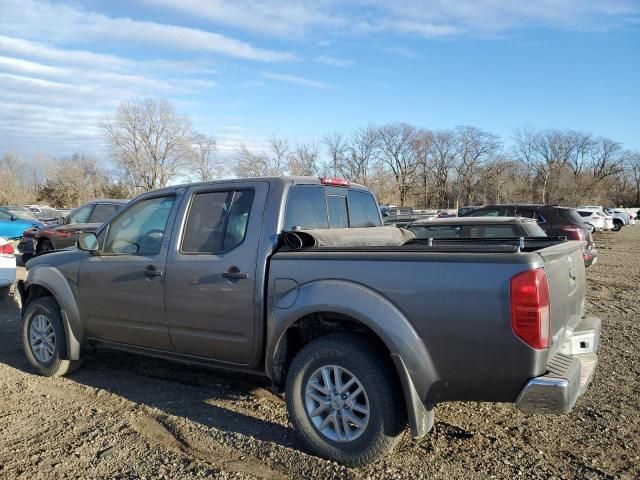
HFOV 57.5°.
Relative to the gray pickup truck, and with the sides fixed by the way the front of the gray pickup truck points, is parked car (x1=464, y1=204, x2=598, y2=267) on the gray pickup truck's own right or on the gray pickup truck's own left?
on the gray pickup truck's own right

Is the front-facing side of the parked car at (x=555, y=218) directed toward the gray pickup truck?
no

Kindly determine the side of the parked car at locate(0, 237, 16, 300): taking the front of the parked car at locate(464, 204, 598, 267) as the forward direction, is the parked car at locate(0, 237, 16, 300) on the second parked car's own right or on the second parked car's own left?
on the second parked car's own left

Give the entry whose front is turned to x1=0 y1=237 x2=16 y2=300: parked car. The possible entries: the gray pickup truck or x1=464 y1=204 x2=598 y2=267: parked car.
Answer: the gray pickup truck

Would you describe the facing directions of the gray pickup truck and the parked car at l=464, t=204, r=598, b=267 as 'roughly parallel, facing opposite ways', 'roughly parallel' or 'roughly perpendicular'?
roughly parallel

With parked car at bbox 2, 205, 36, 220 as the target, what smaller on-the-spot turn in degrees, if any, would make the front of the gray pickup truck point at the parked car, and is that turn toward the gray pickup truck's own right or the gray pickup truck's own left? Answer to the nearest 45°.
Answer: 0° — it already faces it

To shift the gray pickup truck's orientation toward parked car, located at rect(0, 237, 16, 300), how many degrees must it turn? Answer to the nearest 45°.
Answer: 0° — it already faces it

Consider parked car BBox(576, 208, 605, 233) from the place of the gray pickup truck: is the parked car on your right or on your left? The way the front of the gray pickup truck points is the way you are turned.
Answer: on your right

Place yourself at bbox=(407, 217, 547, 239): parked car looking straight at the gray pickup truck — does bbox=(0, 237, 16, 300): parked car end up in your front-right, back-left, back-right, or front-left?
front-right

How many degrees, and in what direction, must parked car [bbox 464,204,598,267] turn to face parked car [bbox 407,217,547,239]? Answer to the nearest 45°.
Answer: approximately 135° to its left

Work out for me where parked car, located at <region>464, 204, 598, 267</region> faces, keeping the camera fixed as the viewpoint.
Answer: facing away from the viewer and to the left of the viewer

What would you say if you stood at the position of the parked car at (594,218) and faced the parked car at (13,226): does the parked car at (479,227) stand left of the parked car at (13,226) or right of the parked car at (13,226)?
left

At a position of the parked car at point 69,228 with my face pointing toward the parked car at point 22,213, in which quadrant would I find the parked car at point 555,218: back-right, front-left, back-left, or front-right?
back-right

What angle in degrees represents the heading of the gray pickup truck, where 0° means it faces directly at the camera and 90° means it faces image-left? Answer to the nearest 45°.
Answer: approximately 135°

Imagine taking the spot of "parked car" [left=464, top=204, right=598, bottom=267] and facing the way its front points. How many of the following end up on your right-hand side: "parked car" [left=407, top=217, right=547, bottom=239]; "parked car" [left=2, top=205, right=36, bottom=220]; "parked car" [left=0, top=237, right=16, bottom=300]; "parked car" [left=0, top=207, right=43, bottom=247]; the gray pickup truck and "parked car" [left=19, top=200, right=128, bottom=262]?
0

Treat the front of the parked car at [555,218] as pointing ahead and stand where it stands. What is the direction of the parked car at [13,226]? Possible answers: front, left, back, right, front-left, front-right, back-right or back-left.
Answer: front-left

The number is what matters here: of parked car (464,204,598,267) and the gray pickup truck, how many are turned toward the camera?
0
